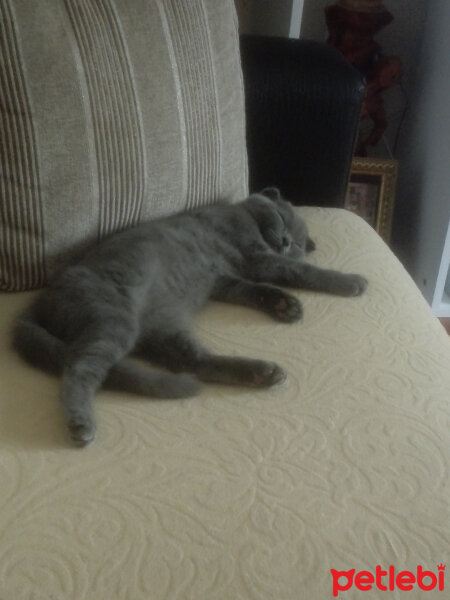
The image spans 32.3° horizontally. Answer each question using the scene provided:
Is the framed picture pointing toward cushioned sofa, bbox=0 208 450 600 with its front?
yes

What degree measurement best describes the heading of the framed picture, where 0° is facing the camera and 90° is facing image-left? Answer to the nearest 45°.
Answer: approximately 0°

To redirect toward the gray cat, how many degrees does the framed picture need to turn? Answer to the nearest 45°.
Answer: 0° — it already faces it
